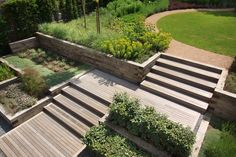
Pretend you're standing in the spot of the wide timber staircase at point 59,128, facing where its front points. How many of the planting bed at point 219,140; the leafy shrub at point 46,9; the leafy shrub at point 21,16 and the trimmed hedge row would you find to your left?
2

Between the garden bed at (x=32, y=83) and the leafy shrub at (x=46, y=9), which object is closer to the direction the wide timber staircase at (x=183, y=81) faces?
the garden bed

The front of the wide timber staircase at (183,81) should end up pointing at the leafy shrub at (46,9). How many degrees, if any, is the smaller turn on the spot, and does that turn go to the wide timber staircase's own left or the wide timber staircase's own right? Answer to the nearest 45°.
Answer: approximately 45° to the wide timber staircase's own right

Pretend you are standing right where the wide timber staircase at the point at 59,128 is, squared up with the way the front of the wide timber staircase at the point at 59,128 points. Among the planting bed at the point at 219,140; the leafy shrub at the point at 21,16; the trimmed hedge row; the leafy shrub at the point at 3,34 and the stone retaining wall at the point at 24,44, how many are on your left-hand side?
2

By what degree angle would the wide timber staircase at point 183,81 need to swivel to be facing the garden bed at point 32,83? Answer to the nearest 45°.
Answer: approximately 45° to its right

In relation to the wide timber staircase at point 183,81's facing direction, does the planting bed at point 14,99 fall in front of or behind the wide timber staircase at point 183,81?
in front

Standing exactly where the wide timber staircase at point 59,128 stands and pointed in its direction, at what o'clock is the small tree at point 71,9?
The small tree is roughly at 5 o'clock from the wide timber staircase.

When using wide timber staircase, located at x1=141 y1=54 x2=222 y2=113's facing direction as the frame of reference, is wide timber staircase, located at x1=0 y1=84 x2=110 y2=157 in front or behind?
in front

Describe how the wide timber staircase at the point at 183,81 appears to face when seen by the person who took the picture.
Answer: facing the viewer and to the left of the viewer

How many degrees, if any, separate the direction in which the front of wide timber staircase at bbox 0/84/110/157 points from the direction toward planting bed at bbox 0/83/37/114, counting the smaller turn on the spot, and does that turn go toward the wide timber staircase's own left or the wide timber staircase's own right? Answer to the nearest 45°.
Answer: approximately 90° to the wide timber staircase's own right

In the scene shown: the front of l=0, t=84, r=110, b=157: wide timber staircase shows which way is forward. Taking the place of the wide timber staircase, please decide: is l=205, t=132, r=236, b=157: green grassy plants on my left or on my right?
on my left

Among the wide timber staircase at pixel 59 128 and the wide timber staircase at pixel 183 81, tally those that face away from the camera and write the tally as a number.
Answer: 0

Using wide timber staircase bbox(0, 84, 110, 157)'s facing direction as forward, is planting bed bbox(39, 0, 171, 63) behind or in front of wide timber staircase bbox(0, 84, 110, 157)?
behind

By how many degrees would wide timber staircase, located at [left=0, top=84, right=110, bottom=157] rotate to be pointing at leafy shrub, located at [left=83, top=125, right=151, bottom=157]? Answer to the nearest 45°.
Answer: approximately 90° to its left

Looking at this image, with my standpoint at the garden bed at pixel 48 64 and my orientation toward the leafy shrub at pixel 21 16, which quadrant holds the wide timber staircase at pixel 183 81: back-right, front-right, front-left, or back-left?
back-right

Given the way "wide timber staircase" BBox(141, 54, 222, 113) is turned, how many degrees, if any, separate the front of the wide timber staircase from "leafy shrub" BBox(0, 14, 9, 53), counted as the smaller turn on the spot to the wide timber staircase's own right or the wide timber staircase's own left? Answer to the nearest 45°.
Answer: approximately 45° to the wide timber staircase's own right
